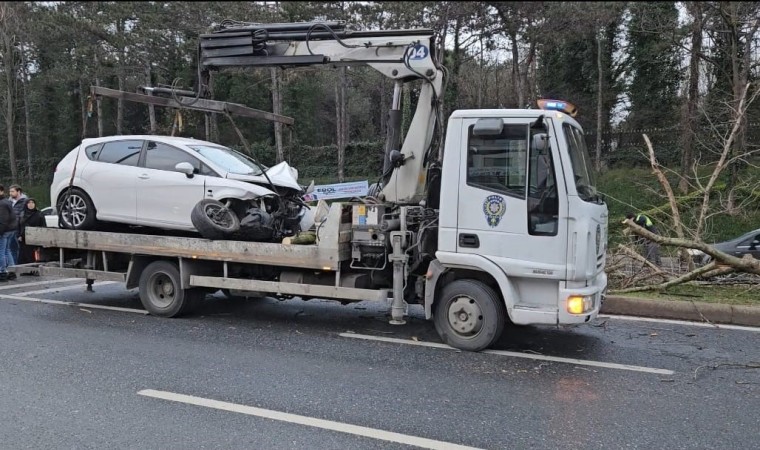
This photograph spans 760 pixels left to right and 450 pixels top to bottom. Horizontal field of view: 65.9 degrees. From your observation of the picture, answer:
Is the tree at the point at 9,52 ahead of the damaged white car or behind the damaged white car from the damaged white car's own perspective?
behind

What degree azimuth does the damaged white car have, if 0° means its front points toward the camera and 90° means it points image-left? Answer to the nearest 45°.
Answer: approximately 315°

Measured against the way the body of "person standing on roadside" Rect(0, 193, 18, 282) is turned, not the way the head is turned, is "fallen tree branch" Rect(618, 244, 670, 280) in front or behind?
in front

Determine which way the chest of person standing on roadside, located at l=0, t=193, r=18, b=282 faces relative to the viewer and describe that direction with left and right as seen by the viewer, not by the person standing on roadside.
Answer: facing to the right of the viewer

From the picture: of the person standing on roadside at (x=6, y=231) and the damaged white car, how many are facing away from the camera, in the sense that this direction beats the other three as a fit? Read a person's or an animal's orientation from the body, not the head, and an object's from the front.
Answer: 0

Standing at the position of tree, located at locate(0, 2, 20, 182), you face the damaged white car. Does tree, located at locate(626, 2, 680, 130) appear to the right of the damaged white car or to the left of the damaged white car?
left

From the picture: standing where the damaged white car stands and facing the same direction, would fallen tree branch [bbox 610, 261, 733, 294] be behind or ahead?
ahead

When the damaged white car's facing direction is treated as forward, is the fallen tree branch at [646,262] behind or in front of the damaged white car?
in front
